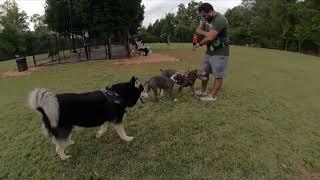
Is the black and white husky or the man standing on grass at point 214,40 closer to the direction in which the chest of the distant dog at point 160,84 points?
the man standing on grass

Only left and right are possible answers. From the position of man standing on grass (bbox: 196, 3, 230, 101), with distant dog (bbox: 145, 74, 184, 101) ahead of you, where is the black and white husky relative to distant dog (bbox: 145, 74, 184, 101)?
left

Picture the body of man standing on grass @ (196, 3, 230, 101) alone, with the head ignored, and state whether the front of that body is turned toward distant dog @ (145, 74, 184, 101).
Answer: yes

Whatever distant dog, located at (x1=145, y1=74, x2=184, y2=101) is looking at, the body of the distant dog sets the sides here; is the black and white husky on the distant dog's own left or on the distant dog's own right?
on the distant dog's own right

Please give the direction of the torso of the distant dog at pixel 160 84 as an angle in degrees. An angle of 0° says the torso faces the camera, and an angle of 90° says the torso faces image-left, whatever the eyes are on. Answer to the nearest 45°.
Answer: approximately 270°

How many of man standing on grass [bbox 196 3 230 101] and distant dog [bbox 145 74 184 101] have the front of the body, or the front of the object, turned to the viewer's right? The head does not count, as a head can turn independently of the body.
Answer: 1

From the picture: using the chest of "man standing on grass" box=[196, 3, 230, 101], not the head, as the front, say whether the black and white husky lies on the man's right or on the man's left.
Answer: on the man's left

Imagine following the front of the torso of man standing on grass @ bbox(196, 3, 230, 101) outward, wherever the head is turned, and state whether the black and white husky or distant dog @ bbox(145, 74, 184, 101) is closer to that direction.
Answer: the distant dog

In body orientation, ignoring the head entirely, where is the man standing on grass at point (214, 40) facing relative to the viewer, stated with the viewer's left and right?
facing to the left of the viewer

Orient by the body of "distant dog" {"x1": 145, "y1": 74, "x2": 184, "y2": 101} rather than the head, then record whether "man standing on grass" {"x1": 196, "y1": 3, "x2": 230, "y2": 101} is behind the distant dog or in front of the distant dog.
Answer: in front

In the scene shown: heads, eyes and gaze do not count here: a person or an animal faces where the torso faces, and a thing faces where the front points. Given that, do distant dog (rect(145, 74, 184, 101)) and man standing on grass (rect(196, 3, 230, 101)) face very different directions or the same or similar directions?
very different directions
